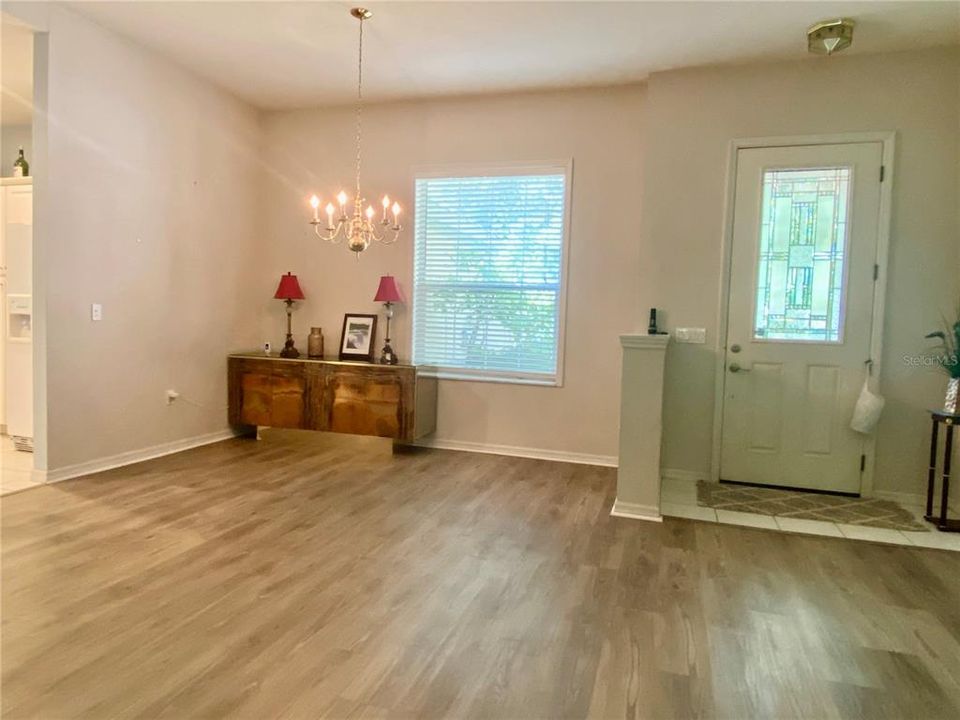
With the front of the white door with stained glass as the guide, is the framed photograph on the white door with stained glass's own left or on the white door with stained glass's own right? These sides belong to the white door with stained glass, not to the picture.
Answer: on the white door with stained glass's own right

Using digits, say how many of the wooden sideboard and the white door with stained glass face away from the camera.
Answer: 0

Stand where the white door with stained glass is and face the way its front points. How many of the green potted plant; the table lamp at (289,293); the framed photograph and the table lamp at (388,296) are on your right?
3

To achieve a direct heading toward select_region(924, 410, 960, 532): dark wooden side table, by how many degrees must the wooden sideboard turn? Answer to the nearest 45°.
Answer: approximately 90° to its left

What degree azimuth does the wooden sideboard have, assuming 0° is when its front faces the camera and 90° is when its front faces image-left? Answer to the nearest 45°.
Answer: approximately 45°

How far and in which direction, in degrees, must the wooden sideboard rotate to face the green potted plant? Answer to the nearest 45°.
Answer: approximately 90° to its left

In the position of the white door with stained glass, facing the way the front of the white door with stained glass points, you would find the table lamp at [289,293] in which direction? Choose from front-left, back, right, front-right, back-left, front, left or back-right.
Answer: right

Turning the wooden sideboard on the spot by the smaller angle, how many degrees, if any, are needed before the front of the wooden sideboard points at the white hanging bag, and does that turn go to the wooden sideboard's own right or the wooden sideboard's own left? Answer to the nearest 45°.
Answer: approximately 90° to the wooden sideboard's own left

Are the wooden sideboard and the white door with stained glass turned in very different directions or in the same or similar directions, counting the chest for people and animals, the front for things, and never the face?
same or similar directions

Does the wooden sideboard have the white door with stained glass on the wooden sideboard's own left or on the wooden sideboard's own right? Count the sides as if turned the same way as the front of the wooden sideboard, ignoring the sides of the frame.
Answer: on the wooden sideboard's own left

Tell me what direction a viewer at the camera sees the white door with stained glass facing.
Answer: facing the viewer
